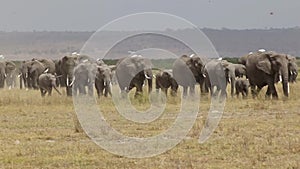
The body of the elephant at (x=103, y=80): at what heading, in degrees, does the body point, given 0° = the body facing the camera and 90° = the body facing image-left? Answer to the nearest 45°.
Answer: approximately 315°

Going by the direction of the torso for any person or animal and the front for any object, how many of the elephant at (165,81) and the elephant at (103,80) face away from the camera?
0

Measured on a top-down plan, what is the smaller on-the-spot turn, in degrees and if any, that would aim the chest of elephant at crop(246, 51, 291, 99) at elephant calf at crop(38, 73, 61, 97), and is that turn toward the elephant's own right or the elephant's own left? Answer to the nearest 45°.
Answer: approximately 135° to the elephant's own right

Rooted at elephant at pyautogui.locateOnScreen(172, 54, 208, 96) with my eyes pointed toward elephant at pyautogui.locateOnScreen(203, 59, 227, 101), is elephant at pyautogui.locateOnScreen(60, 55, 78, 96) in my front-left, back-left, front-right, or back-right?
back-right

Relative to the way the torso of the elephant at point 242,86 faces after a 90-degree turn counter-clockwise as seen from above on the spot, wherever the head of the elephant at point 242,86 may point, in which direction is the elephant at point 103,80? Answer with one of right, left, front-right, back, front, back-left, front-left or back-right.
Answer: back-left
